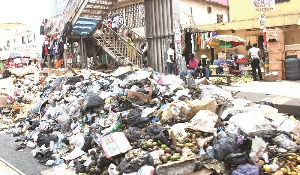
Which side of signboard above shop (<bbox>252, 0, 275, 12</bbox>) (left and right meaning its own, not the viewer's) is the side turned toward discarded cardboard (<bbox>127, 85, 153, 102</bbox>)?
front

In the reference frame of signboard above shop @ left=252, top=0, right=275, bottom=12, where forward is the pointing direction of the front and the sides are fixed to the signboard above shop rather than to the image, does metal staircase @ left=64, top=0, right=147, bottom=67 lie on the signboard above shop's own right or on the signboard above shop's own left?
on the signboard above shop's own right

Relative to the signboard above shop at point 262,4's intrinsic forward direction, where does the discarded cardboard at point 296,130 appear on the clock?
The discarded cardboard is roughly at 12 o'clock from the signboard above shop.

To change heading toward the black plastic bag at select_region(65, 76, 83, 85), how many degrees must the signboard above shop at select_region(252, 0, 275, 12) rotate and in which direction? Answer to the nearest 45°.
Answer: approximately 45° to its right

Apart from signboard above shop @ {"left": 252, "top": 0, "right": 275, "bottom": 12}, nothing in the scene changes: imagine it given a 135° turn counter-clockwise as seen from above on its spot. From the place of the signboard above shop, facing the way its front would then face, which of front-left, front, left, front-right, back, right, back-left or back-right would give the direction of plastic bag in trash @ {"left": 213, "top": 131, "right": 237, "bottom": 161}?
back-right

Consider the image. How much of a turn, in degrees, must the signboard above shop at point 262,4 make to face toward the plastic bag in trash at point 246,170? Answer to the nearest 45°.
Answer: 0° — it already faces it

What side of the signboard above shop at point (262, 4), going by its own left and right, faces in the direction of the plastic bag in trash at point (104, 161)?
front

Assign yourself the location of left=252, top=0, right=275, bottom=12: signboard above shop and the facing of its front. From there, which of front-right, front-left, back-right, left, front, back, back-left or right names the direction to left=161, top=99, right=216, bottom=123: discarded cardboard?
front

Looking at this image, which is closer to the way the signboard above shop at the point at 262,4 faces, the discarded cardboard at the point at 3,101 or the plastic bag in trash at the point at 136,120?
the plastic bag in trash

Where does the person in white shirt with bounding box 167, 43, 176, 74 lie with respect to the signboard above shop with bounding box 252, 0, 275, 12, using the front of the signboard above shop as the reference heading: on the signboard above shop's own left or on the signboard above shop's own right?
on the signboard above shop's own right

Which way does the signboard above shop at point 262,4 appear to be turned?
toward the camera
